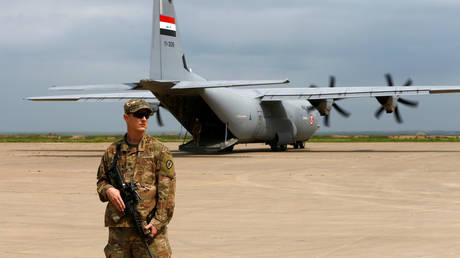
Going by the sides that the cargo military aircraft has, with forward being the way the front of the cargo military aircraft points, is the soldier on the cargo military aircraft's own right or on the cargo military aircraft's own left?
on the cargo military aircraft's own right
